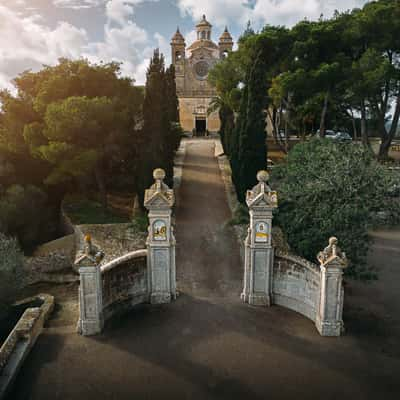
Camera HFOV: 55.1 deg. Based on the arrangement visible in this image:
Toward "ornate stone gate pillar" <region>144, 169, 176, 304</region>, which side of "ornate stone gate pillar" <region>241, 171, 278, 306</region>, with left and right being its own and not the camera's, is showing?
right

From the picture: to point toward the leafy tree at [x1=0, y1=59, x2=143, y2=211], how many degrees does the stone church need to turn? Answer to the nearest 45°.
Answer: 0° — it already faces it

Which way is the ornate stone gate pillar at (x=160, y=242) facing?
toward the camera

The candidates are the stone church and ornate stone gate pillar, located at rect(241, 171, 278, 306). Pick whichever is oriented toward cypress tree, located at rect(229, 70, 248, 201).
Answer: the stone church

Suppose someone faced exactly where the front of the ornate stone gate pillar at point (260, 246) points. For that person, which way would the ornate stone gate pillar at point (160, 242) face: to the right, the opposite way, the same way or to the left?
the same way

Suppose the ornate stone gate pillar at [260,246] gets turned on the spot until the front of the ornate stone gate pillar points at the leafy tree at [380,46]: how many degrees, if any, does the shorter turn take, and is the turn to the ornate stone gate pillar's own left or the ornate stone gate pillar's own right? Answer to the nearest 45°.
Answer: approximately 135° to the ornate stone gate pillar's own left

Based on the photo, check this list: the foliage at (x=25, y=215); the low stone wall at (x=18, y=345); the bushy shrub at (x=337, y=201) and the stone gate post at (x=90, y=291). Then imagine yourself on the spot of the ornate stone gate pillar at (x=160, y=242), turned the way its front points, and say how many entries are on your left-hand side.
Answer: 1

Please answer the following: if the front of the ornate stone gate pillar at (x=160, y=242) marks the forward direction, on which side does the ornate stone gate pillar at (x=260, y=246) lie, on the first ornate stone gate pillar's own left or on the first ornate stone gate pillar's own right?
on the first ornate stone gate pillar's own left

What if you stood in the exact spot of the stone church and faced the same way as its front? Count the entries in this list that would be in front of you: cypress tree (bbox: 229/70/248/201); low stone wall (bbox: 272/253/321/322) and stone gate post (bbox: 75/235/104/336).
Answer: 3

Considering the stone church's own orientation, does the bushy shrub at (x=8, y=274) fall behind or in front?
in front

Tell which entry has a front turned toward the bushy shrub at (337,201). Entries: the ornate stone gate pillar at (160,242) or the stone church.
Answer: the stone church

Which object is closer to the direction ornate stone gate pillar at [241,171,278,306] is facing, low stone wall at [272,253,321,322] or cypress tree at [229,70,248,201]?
the low stone wall

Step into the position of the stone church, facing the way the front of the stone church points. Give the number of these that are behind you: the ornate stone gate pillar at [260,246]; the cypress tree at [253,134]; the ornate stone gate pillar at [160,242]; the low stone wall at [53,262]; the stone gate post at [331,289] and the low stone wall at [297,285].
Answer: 0

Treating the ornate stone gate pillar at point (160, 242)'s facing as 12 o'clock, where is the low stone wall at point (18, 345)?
The low stone wall is roughly at 2 o'clock from the ornate stone gate pillar.

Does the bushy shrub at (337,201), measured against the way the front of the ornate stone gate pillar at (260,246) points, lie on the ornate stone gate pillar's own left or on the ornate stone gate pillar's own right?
on the ornate stone gate pillar's own left

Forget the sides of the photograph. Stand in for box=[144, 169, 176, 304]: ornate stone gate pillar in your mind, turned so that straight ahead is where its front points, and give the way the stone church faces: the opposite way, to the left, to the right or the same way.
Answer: the same way

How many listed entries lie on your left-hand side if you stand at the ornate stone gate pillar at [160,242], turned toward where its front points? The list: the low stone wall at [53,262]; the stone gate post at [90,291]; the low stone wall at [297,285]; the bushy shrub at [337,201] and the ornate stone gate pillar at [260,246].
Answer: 3

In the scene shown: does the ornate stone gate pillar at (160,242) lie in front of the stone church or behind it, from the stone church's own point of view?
in front

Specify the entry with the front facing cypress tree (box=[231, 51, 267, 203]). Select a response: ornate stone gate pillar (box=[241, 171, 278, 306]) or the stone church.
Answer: the stone church

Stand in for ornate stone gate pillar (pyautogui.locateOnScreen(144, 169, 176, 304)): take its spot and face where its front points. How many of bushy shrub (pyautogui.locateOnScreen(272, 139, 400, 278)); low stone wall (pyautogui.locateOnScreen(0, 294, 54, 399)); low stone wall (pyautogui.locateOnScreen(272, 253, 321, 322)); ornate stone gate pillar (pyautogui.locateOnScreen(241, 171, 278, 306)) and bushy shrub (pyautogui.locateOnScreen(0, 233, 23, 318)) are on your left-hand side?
3

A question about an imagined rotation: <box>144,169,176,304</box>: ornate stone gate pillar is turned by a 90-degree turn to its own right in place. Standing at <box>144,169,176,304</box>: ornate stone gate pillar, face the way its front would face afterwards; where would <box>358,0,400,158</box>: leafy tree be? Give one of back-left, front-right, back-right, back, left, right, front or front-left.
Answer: back-right

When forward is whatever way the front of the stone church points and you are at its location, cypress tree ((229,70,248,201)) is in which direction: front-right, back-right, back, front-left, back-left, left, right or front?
front

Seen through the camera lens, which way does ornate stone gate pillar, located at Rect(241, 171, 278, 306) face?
facing the viewer

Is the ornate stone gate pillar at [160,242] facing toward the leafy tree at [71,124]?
no
